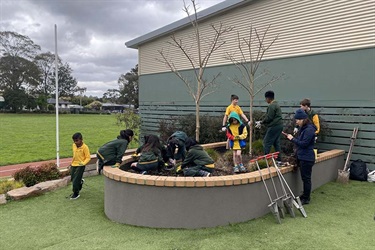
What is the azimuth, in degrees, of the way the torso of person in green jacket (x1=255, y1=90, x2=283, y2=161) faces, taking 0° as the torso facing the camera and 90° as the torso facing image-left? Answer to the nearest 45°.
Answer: approximately 90°

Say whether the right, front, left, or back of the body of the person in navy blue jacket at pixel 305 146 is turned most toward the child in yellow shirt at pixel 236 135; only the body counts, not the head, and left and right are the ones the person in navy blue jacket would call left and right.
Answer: front

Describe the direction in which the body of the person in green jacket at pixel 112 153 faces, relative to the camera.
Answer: to the viewer's right

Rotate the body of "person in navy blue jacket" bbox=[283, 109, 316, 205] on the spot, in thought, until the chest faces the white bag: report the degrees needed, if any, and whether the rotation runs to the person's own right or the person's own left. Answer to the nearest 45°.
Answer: approximately 135° to the person's own right

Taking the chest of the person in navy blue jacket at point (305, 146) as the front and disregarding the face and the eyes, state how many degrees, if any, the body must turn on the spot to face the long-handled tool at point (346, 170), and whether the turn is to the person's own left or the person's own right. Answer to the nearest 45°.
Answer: approximately 135° to the person's own right

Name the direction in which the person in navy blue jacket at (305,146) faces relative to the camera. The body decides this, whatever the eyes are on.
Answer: to the viewer's left

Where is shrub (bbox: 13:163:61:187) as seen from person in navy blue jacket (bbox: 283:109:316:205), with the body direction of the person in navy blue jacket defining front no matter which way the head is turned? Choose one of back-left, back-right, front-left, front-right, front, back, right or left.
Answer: front

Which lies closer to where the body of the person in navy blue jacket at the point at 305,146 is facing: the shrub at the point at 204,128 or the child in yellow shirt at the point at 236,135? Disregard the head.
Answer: the child in yellow shirt

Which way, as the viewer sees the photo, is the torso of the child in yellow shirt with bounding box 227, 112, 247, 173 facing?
toward the camera
